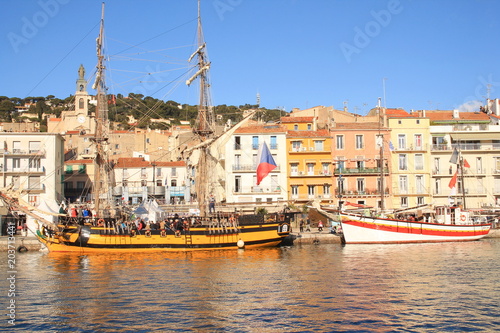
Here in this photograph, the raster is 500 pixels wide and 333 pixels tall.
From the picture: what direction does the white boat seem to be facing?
to the viewer's left

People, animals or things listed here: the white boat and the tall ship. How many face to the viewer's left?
2

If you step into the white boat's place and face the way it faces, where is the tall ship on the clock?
The tall ship is roughly at 11 o'clock from the white boat.

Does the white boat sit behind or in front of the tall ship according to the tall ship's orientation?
behind

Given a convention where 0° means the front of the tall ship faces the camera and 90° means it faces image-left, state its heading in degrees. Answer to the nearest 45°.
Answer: approximately 90°

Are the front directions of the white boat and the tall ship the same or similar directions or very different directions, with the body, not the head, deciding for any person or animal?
same or similar directions
